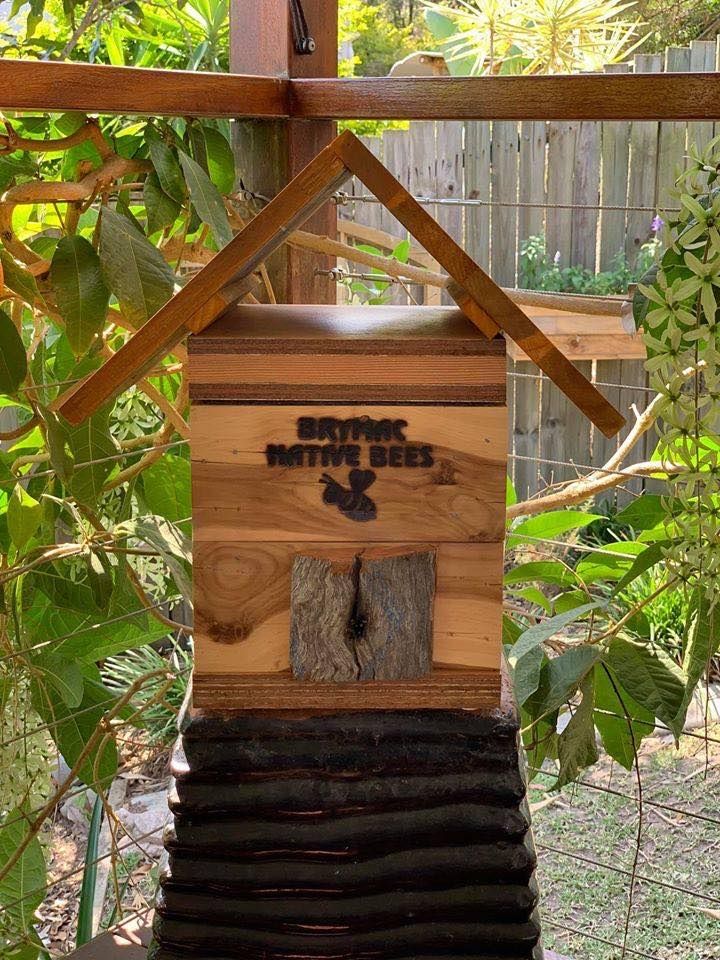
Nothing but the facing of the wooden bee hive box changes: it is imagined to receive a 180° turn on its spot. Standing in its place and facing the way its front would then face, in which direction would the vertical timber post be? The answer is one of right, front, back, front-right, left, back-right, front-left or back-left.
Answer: front

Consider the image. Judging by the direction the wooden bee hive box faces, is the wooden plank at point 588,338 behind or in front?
behind

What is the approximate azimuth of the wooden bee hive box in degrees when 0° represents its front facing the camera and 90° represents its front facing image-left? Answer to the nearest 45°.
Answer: approximately 0°

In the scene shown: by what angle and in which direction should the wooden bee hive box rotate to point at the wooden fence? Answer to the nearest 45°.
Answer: approximately 180°
